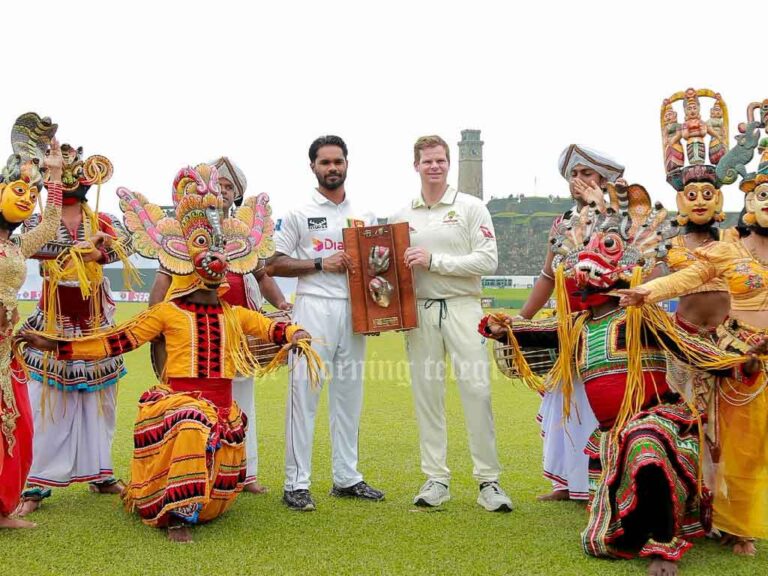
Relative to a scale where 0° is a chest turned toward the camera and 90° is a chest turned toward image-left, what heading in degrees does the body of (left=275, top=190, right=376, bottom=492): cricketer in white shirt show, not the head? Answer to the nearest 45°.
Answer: approximately 315°
